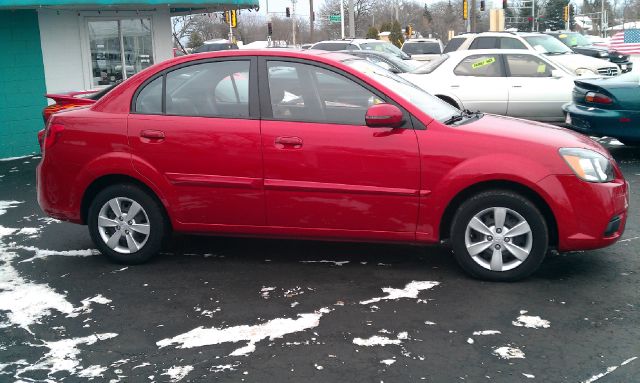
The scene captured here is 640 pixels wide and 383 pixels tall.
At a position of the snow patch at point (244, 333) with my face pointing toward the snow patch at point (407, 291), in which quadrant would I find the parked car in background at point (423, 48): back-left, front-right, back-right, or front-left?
front-left

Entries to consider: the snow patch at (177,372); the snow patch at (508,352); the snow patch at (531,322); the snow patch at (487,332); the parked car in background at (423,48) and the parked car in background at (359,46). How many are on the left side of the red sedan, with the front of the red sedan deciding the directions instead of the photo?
2

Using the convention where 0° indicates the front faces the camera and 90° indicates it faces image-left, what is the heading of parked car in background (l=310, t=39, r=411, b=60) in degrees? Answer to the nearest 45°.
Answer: approximately 315°

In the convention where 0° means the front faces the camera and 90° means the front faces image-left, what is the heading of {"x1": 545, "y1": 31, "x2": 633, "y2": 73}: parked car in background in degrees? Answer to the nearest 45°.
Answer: approximately 315°

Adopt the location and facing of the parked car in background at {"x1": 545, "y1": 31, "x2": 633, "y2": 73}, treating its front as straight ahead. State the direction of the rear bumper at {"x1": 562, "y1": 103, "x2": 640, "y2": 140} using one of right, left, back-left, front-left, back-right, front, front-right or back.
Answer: front-right

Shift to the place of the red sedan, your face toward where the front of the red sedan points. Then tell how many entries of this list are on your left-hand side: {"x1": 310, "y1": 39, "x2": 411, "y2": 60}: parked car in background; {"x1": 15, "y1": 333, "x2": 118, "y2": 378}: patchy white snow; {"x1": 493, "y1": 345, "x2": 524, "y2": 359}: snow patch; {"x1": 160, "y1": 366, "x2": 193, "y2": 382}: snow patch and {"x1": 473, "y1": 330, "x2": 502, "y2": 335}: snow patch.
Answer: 1

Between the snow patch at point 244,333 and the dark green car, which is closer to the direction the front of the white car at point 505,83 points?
the dark green car

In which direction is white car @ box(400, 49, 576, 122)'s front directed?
to the viewer's right

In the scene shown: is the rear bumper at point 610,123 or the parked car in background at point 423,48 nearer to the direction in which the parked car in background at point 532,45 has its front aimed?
the rear bumper

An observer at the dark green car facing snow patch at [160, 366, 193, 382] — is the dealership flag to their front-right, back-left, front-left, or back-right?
back-right

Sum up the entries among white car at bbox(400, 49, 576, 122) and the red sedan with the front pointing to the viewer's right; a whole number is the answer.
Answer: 2

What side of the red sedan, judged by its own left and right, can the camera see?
right
